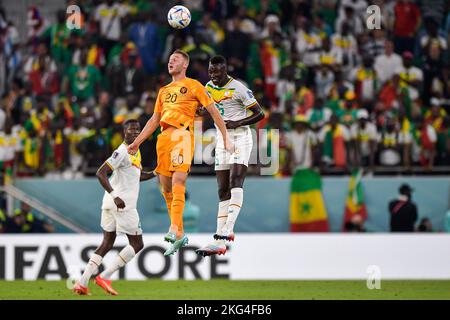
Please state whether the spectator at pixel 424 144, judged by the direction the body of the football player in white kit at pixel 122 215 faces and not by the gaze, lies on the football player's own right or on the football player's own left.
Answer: on the football player's own left

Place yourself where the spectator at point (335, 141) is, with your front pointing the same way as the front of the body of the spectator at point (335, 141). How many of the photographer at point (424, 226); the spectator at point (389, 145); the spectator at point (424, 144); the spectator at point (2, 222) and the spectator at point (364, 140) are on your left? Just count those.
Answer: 4

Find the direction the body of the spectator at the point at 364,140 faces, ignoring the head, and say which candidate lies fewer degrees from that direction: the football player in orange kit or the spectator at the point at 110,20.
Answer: the football player in orange kit

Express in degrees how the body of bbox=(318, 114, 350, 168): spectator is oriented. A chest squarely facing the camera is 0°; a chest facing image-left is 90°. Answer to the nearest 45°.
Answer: approximately 0°

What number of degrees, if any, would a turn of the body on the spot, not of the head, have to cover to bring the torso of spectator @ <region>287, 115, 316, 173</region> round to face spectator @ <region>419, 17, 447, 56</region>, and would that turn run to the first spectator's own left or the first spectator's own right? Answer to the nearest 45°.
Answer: approximately 135° to the first spectator's own left

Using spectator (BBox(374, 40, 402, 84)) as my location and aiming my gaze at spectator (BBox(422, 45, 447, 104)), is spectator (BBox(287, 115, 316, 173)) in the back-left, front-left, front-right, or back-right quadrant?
back-right

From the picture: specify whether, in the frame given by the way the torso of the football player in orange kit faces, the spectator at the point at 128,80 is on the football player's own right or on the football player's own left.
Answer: on the football player's own right

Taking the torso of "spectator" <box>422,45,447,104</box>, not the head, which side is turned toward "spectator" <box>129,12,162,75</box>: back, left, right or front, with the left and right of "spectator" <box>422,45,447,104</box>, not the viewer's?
right
